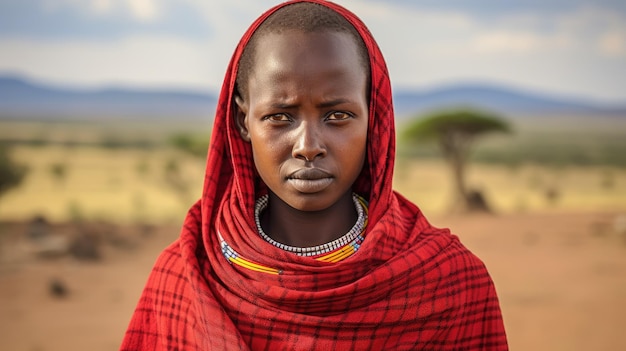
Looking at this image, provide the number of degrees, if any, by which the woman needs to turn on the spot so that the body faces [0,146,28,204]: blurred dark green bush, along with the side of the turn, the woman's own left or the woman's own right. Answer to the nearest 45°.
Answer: approximately 135° to the woman's own right

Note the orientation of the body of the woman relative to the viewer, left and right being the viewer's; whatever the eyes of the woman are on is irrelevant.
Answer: facing the viewer

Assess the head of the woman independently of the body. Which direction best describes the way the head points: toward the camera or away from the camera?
toward the camera
